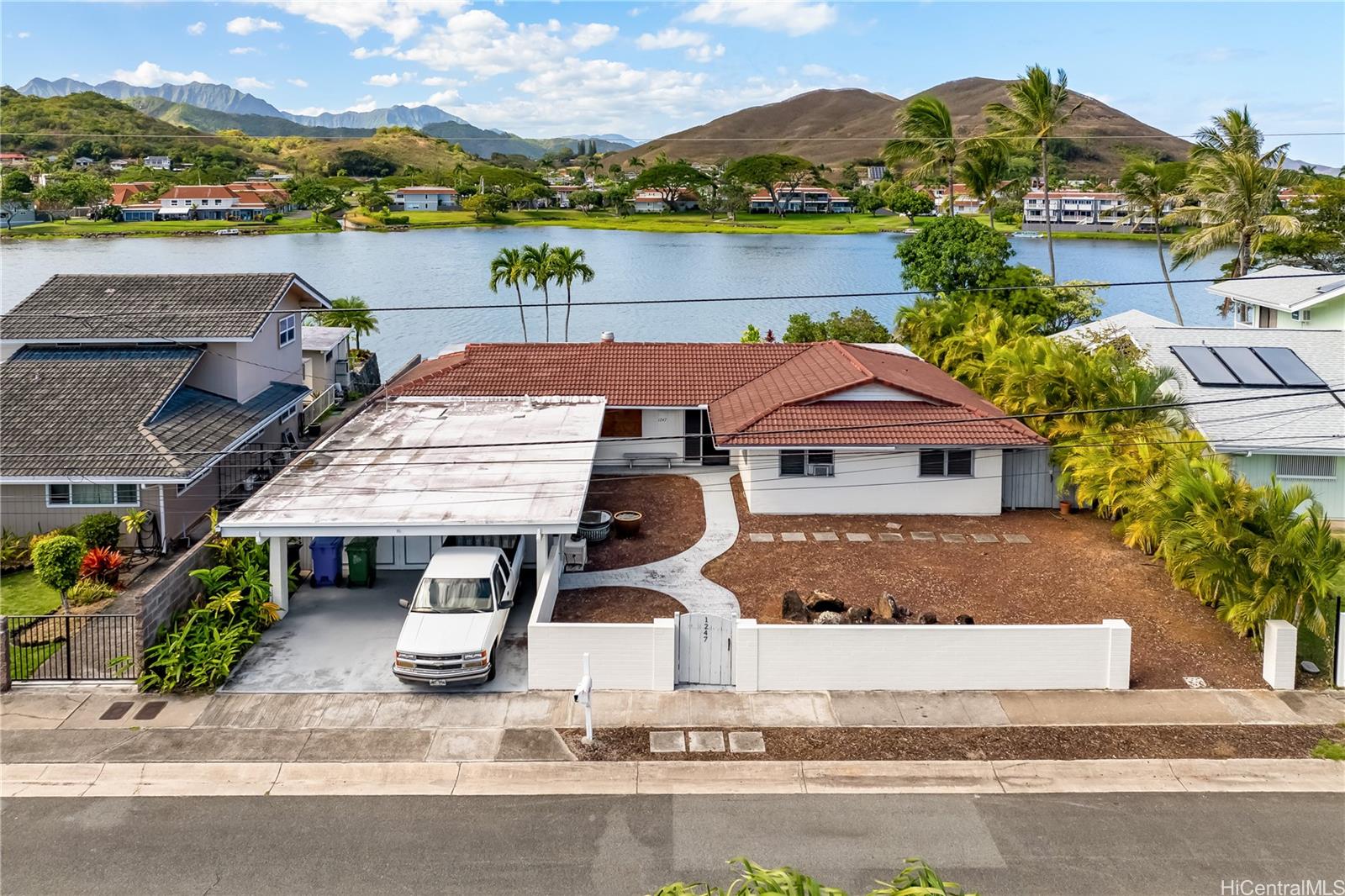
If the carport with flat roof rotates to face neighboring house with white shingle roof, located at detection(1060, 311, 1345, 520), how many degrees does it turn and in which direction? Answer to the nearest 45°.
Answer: approximately 90° to its left

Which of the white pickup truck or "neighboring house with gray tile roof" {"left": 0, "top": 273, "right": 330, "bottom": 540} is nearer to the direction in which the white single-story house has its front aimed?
the white pickup truck

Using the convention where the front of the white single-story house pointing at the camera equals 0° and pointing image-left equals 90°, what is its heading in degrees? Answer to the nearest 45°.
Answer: approximately 0°

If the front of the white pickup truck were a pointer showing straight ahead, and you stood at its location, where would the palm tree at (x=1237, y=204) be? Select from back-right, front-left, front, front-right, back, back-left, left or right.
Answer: back-left

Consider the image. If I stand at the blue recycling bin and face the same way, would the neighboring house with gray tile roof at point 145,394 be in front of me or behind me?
behind

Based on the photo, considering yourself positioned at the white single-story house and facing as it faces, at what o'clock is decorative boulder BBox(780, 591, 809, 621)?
The decorative boulder is roughly at 12 o'clock from the white single-story house.

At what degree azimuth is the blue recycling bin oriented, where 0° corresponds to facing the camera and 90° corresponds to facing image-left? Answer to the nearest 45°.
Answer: approximately 0°

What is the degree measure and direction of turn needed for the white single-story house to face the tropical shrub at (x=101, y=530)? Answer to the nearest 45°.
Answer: approximately 45° to its right

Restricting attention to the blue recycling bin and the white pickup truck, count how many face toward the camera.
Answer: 2

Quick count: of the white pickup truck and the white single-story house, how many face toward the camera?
2
